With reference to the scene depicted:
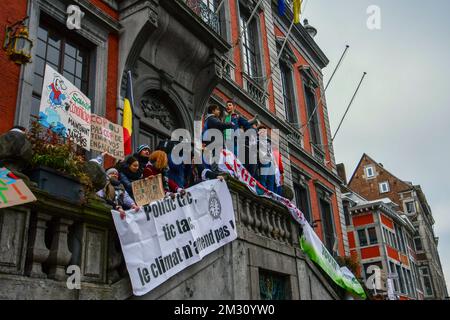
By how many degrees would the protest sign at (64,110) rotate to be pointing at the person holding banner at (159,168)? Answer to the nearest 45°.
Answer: approximately 45° to its left

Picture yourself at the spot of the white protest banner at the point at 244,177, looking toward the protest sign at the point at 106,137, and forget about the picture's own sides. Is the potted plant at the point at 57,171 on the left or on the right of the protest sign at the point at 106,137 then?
left

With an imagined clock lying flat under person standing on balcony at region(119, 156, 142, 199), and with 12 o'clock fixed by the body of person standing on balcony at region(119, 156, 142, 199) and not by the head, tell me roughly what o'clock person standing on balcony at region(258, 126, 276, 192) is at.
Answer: person standing on balcony at region(258, 126, 276, 192) is roughly at 9 o'clock from person standing on balcony at region(119, 156, 142, 199).

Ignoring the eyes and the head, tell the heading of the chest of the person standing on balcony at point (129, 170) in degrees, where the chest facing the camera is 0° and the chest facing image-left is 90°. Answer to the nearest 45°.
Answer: approximately 315°

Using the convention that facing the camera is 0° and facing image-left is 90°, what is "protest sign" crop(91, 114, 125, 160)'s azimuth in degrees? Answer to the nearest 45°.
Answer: approximately 315°
